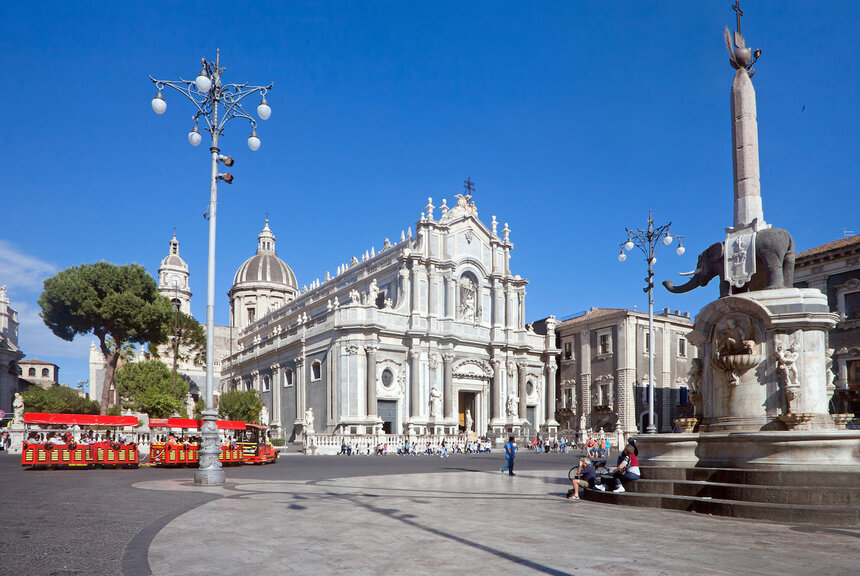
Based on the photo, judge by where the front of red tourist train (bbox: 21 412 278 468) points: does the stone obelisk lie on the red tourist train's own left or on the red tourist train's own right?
on the red tourist train's own right

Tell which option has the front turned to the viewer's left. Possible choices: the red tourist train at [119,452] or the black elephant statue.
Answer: the black elephant statue

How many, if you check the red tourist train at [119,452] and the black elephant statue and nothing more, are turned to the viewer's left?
1

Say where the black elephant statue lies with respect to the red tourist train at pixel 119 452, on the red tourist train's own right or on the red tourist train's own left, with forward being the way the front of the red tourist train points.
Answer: on the red tourist train's own right

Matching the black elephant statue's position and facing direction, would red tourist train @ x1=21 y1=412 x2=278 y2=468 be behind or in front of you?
in front

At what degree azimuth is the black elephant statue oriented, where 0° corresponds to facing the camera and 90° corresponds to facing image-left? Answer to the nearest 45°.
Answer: approximately 90°

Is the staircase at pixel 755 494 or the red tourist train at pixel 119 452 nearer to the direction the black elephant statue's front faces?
the red tourist train

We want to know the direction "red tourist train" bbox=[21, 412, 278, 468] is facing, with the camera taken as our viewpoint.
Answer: facing to the right of the viewer

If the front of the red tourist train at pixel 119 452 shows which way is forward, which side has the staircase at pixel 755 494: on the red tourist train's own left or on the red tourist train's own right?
on the red tourist train's own right
